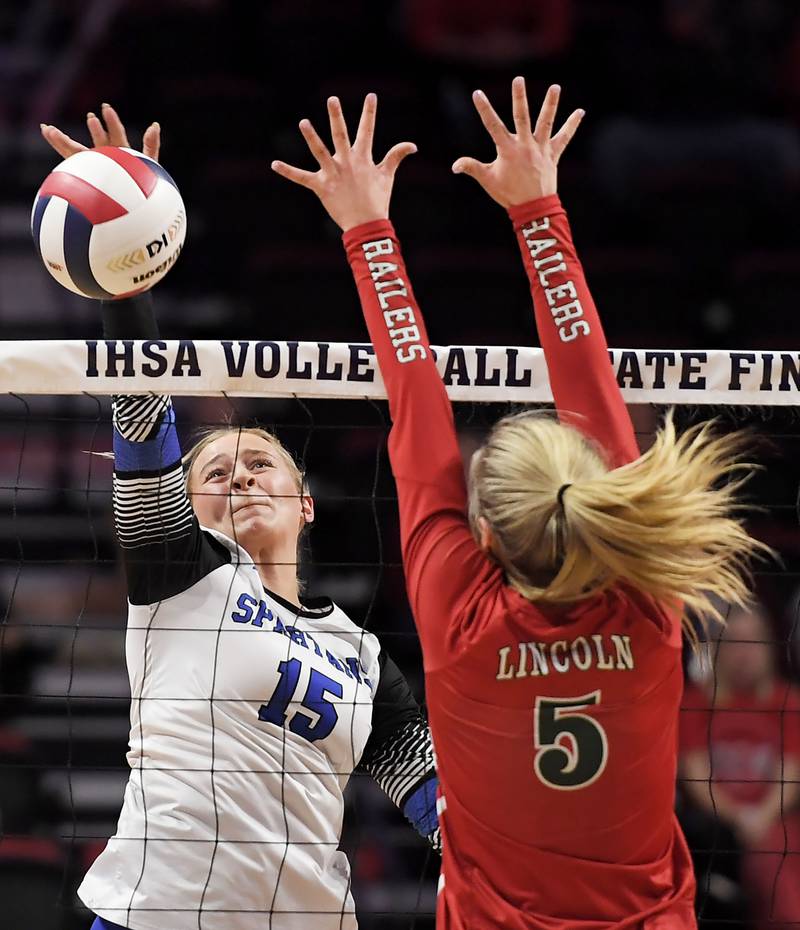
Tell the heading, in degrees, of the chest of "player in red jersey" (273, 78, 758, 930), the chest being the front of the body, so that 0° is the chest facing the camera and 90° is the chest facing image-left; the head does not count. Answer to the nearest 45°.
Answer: approximately 180°

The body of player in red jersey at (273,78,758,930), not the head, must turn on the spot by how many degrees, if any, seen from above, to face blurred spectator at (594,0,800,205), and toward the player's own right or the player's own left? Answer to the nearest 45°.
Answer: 0° — they already face them

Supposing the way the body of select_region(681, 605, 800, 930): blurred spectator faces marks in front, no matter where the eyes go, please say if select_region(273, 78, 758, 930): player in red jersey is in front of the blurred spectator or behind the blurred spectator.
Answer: in front

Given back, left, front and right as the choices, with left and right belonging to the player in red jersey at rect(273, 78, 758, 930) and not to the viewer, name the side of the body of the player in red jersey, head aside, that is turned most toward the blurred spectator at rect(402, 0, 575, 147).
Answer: front

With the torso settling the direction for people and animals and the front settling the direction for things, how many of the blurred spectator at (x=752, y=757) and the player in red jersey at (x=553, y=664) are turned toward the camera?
1

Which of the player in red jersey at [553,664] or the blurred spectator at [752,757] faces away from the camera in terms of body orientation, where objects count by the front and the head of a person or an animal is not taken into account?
the player in red jersey

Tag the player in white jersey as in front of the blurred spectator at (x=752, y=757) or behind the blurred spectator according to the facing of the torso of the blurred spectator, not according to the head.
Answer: in front

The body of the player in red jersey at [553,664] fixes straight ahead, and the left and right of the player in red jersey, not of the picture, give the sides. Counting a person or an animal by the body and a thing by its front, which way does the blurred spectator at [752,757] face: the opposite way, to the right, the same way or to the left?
the opposite way

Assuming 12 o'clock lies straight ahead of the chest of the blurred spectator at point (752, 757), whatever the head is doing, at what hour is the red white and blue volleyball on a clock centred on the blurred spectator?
The red white and blue volleyball is roughly at 1 o'clock from the blurred spectator.
